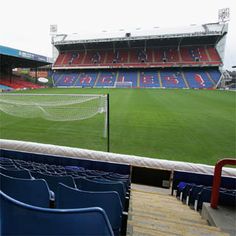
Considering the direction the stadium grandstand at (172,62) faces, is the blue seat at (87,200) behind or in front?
in front

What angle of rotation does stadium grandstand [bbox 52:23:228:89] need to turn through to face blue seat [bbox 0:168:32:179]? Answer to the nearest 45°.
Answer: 0° — it already faces it

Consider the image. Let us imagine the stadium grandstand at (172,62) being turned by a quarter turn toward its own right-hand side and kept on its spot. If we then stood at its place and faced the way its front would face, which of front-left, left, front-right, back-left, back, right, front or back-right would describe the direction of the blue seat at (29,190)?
left

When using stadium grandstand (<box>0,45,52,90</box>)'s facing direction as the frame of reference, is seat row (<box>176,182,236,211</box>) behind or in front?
in front

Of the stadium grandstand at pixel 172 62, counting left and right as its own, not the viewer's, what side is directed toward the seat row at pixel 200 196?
front

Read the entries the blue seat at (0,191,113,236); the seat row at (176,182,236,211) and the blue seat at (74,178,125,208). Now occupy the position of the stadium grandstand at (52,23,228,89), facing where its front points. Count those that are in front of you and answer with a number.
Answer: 3

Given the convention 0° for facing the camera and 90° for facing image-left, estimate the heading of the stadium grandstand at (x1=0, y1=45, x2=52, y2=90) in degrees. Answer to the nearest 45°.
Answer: approximately 315°

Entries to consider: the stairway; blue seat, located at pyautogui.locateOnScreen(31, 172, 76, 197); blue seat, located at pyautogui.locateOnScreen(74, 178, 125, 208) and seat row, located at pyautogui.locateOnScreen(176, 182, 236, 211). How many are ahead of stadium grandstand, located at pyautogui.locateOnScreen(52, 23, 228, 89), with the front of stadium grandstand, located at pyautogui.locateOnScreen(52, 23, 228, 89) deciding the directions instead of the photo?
4

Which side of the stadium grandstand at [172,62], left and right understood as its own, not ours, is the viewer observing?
front

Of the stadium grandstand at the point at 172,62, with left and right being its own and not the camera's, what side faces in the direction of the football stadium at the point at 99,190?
front

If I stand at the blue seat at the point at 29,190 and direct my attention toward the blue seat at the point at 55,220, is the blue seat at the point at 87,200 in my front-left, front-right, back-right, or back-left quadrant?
front-left

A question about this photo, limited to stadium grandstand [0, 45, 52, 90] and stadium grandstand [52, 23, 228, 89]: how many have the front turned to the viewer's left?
0

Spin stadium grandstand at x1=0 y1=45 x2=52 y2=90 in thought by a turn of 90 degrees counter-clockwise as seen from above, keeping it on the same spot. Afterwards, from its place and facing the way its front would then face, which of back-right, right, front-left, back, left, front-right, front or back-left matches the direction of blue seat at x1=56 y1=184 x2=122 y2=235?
back-right

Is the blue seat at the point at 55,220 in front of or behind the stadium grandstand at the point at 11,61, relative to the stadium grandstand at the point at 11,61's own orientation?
in front

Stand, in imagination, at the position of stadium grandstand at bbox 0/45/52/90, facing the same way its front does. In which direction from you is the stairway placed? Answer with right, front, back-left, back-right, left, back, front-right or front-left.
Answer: front-right

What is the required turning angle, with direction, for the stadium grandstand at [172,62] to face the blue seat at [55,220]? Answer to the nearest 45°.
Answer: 0° — it already faces it
